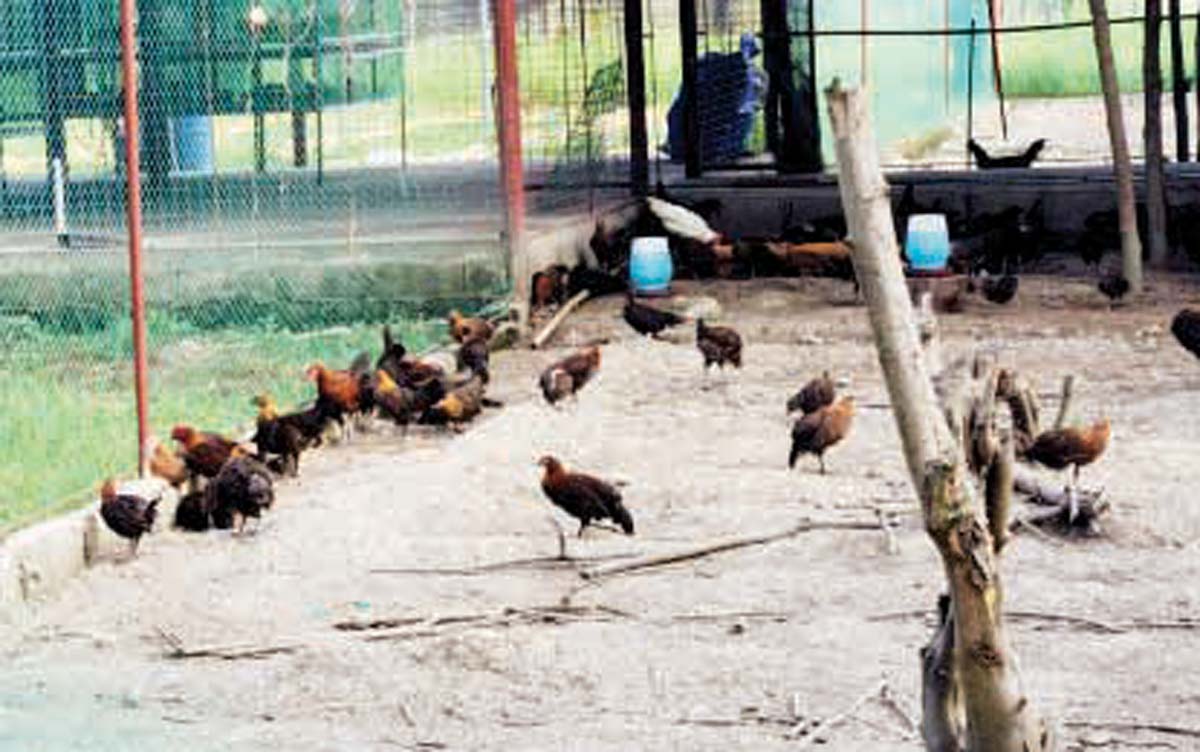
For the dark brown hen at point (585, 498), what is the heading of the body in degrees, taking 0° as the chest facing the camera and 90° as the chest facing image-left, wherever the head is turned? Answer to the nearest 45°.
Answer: approximately 90°

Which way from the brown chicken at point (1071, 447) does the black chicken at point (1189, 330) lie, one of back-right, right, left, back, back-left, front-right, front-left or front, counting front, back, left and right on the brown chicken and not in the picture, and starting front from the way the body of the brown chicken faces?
left

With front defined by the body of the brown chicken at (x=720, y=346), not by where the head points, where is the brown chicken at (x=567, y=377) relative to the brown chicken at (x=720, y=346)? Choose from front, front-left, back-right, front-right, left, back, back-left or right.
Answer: front-left

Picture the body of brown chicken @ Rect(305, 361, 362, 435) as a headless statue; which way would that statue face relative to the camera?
to the viewer's left

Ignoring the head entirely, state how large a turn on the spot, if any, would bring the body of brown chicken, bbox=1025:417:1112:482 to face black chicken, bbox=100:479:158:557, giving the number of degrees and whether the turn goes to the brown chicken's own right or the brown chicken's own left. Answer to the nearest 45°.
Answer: approximately 180°

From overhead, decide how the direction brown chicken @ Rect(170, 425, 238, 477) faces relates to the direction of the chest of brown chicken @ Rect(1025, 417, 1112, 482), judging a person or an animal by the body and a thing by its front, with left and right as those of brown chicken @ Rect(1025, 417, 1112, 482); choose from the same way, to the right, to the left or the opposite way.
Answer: the opposite way

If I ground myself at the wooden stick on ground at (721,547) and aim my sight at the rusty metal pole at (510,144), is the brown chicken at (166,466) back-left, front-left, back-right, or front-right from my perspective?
front-left

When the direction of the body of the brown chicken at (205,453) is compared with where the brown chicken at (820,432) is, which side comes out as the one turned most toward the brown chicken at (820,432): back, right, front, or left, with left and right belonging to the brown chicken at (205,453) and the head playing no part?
back

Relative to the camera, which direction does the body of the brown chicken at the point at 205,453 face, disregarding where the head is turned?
to the viewer's left

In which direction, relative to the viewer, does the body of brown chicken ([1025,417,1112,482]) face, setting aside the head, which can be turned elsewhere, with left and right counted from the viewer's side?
facing to the right of the viewer

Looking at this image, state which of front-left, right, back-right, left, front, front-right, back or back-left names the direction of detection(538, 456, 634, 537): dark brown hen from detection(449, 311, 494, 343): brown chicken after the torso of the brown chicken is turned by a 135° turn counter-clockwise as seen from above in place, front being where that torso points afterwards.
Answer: front-right

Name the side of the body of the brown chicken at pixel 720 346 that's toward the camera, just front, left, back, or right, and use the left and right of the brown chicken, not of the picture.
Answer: left

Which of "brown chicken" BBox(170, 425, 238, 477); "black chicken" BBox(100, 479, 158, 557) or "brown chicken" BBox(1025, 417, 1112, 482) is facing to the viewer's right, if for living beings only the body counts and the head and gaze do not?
"brown chicken" BBox(1025, 417, 1112, 482)

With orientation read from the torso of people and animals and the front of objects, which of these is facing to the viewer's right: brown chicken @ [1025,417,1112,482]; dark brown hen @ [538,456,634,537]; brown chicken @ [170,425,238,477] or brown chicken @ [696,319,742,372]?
brown chicken @ [1025,417,1112,482]
